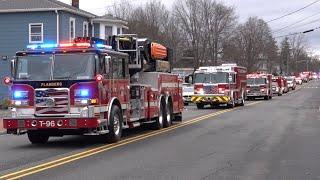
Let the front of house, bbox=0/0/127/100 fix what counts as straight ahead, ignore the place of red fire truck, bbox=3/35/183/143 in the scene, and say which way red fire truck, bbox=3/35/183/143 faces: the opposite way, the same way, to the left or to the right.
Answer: to the right

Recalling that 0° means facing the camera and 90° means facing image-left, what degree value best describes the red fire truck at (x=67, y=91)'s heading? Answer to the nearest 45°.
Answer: approximately 45°

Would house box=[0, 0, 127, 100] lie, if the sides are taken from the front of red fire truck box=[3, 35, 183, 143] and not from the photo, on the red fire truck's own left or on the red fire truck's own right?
on the red fire truck's own right

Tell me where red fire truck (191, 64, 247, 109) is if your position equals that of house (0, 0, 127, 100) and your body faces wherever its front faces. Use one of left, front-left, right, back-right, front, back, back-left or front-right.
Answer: front

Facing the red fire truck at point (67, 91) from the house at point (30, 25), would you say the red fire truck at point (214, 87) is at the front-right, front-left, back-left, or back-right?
front-left

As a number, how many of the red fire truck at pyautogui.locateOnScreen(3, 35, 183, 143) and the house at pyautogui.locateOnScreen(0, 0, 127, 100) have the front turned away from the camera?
0

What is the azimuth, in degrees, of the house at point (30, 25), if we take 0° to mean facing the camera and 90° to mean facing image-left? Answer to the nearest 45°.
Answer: approximately 315°

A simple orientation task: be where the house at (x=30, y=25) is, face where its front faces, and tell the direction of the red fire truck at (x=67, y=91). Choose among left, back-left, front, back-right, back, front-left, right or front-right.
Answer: front-right
